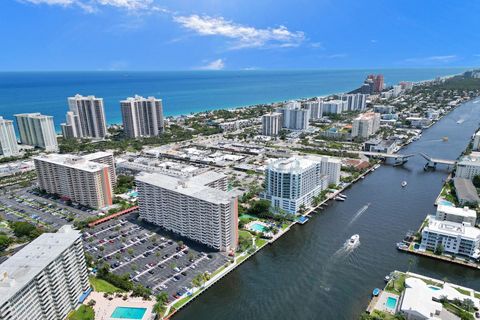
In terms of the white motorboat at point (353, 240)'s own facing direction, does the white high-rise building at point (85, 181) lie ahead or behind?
behind

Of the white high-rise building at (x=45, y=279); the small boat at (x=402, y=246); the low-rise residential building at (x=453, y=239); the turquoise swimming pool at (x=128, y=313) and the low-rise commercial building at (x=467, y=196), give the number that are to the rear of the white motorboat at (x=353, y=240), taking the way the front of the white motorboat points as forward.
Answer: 2

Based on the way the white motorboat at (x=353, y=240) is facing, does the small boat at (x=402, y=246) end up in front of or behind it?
in front

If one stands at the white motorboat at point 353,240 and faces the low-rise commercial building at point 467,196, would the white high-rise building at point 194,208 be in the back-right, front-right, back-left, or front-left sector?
back-left
